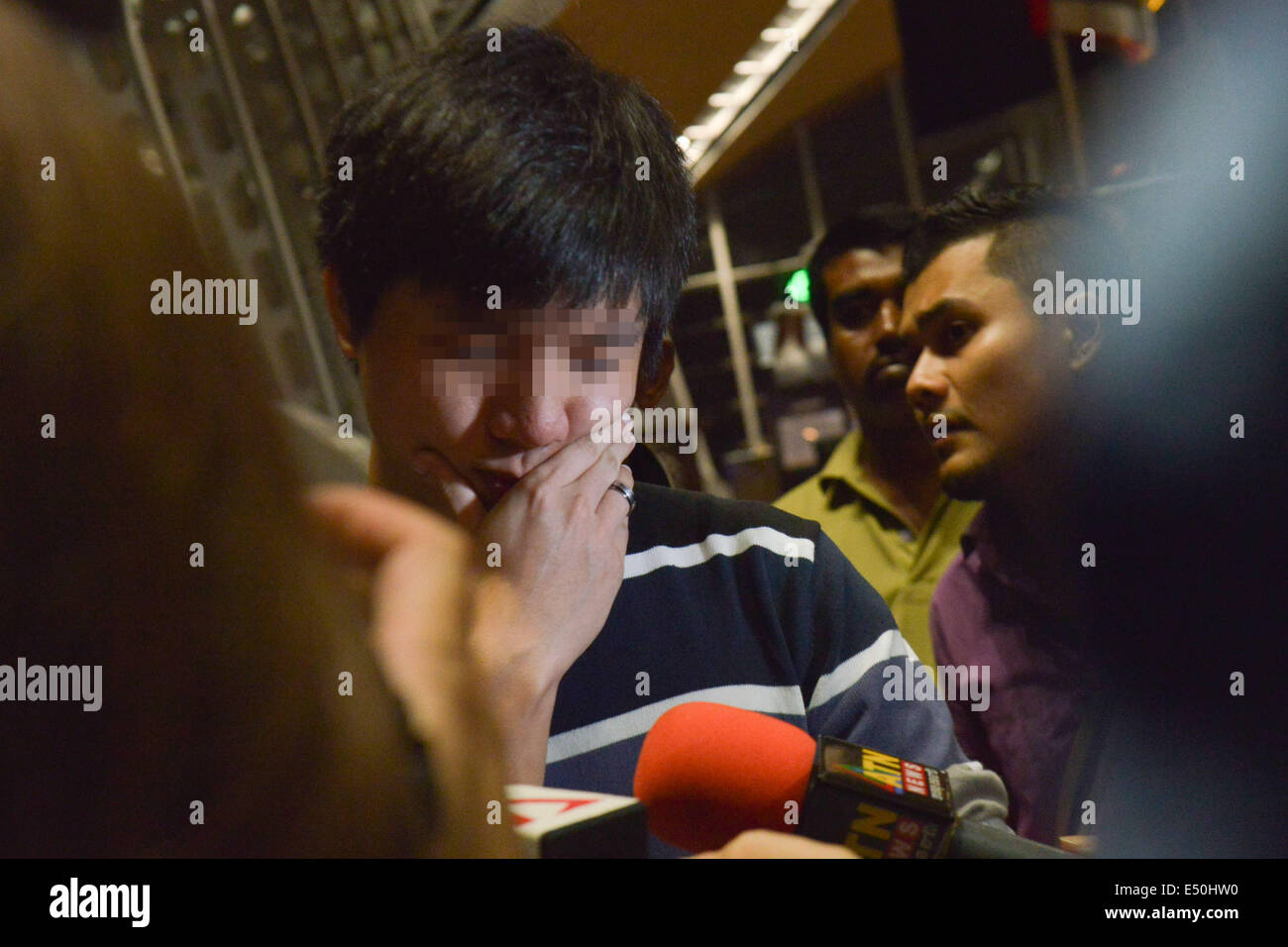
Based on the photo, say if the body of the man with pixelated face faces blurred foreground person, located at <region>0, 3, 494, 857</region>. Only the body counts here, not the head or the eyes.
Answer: yes

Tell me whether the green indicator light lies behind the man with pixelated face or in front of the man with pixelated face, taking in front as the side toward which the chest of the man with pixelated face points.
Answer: behind

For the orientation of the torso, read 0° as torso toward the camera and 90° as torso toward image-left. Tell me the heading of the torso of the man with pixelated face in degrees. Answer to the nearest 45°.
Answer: approximately 0°

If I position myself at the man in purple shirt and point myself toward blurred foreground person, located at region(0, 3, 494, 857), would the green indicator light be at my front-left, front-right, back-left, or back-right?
back-right
